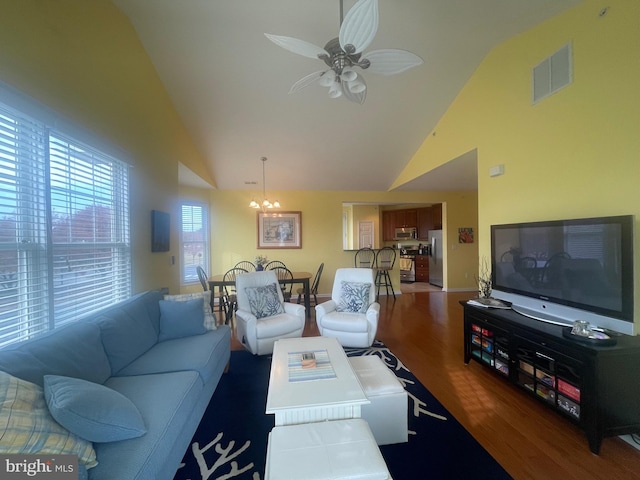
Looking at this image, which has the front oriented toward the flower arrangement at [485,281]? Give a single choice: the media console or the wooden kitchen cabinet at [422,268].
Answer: the wooden kitchen cabinet

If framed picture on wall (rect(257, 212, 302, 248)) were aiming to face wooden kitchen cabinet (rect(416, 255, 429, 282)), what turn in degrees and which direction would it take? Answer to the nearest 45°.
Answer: approximately 90° to its left

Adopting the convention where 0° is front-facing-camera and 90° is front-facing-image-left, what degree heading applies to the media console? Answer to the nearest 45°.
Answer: approximately 45°

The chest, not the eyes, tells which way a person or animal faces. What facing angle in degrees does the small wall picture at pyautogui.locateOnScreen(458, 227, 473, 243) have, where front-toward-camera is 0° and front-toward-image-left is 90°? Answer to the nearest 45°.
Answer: approximately 0°

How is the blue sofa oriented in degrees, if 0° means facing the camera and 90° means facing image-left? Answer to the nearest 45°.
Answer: approximately 315°

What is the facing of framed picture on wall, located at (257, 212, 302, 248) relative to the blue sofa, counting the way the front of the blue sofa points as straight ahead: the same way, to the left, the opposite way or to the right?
to the right

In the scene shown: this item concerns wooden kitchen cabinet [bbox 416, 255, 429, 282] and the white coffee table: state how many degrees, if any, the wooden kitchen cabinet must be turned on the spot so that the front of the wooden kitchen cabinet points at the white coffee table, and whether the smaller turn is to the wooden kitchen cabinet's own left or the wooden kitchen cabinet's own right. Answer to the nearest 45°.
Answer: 0° — it already faces it

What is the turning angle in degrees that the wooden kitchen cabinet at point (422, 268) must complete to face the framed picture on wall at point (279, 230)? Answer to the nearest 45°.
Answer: approximately 45° to its right

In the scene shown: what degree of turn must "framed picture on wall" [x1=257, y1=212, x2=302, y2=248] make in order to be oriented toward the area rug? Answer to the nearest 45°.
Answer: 0° — it already faces it

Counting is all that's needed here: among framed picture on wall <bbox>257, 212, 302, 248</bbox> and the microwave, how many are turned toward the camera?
2
